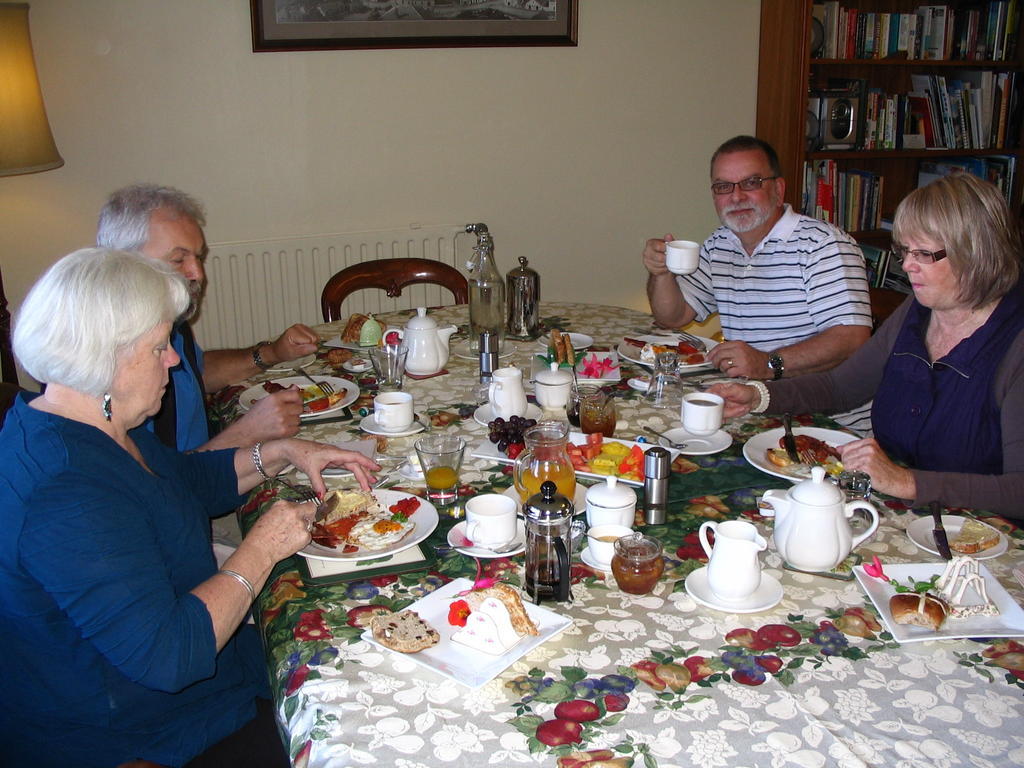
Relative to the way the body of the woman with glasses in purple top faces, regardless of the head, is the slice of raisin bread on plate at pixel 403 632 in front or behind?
in front

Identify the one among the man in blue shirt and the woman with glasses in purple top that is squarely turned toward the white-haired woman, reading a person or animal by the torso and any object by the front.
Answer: the woman with glasses in purple top

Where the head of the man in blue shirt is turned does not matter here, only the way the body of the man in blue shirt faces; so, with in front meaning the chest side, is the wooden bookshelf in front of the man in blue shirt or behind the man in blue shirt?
in front

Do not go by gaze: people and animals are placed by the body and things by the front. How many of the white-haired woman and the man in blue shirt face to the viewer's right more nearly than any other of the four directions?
2

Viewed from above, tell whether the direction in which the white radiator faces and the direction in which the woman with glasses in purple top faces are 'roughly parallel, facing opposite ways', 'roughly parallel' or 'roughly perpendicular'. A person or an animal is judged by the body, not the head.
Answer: roughly perpendicular

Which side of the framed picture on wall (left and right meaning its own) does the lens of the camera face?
front

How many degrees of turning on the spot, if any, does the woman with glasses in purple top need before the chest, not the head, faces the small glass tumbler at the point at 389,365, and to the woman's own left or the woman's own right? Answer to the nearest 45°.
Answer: approximately 45° to the woman's own right

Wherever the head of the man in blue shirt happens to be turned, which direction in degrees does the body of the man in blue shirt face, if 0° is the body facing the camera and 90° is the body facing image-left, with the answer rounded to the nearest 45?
approximately 270°

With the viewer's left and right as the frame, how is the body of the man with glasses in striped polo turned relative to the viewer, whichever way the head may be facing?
facing the viewer and to the left of the viewer

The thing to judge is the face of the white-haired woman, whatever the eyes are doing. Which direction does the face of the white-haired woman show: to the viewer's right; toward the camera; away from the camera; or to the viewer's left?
to the viewer's right

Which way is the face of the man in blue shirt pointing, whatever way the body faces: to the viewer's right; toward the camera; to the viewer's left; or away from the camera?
to the viewer's right

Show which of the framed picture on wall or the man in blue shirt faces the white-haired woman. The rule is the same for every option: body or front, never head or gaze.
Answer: the framed picture on wall

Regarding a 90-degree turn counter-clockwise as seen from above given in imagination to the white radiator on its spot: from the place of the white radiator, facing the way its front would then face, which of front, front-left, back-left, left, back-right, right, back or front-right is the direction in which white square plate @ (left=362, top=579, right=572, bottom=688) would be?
right

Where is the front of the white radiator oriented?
toward the camera

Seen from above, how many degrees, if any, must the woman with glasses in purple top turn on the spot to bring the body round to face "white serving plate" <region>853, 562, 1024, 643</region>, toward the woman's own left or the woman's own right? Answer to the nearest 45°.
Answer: approximately 45° to the woman's own left

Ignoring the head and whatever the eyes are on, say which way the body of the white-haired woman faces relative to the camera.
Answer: to the viewer's right
